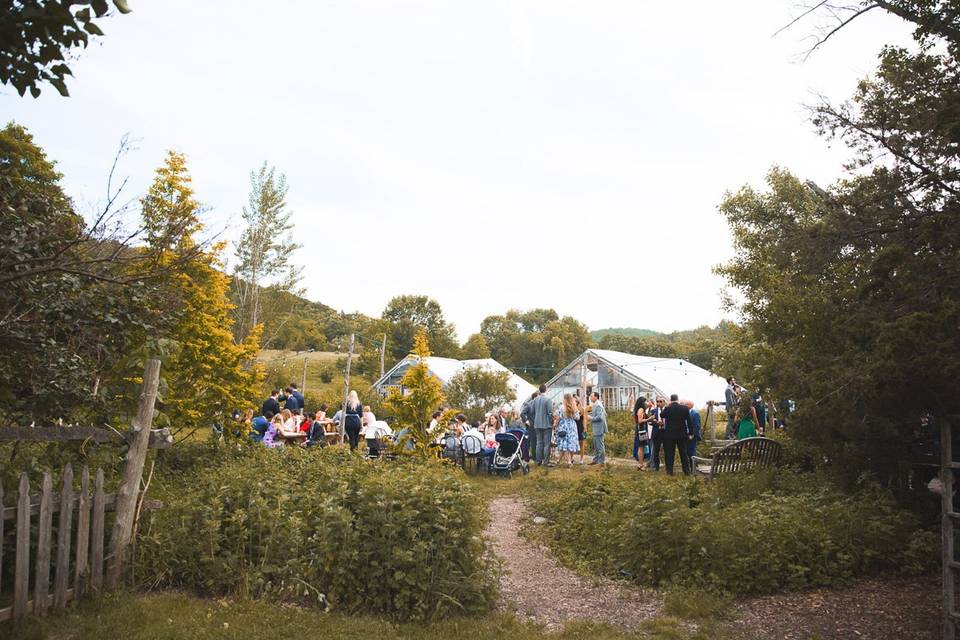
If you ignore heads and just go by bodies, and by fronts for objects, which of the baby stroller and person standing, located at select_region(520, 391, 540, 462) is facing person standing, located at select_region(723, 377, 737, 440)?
person standing, located at select_region(520, 391, 540, 462)

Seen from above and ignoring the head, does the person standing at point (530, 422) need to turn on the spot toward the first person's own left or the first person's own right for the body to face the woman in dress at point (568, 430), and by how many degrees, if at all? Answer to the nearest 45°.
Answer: approximately 45° to the first person's own right

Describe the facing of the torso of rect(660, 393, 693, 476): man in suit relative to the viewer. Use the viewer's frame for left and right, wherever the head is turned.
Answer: facing away from the viewer

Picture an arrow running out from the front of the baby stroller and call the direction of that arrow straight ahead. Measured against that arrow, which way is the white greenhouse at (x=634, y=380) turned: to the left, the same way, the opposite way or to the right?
the same way

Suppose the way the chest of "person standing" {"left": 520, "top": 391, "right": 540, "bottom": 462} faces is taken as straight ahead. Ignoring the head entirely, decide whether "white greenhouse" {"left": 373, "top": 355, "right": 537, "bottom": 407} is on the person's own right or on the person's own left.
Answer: on the person's own left

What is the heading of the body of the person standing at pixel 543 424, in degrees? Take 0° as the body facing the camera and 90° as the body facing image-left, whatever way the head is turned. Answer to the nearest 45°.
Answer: approximately 180°

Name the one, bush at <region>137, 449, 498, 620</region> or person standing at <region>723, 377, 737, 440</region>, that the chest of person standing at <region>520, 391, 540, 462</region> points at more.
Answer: the person standing

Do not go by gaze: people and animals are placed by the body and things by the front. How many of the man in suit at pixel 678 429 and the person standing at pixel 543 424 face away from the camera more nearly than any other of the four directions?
2

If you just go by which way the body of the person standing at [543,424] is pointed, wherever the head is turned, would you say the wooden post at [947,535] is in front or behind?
behind
